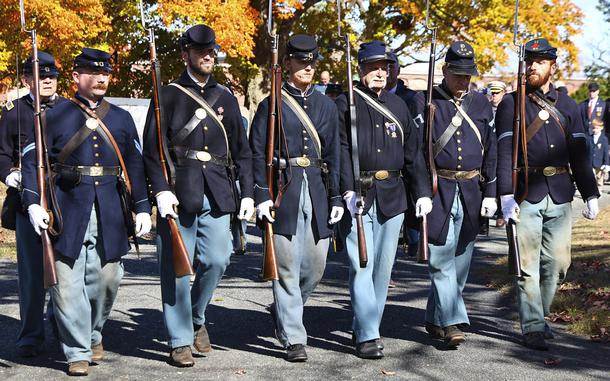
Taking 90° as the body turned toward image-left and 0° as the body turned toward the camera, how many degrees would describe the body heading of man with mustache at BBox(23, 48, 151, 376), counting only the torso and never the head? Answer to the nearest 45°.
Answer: approximately 0°

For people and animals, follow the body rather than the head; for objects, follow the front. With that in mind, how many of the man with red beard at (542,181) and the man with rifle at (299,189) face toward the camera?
2

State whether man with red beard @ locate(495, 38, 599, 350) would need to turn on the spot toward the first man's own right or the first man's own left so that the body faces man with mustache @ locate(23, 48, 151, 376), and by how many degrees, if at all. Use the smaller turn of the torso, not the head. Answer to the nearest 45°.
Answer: approximately 45° to the first man's own right

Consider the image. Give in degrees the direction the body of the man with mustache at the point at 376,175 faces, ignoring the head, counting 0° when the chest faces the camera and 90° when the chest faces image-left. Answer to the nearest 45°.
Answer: approximately 0°

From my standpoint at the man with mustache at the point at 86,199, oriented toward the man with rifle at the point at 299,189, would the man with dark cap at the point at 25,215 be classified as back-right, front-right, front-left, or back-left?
back-left
